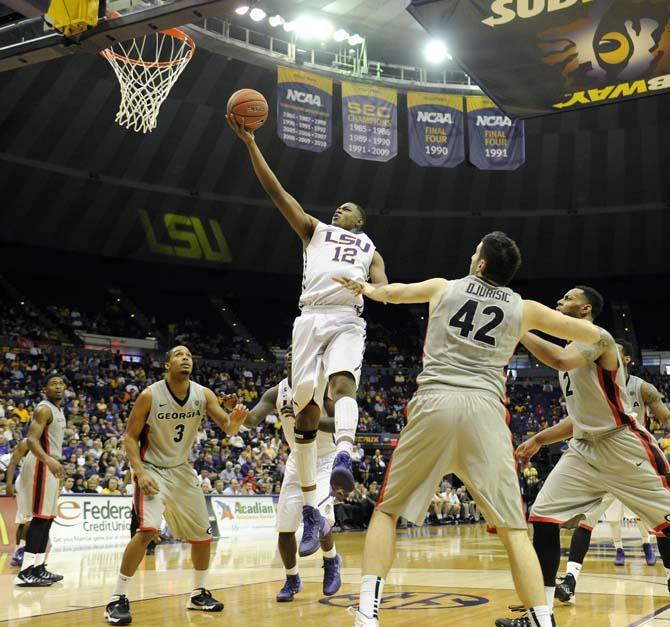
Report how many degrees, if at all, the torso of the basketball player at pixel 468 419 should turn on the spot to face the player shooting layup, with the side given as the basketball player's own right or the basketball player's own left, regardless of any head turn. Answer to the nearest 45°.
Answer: approximately 45° to the basketball player's own left

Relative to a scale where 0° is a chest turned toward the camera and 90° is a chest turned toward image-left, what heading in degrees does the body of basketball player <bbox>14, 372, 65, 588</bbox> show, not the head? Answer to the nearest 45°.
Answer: approximately 270°

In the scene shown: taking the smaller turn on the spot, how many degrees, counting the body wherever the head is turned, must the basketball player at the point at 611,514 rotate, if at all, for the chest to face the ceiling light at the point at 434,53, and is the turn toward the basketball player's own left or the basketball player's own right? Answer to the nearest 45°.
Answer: approximately 135° to the basketball player's own right

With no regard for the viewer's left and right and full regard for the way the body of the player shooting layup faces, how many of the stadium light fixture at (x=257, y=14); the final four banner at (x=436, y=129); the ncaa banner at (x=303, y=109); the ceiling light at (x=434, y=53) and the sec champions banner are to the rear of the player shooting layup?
5

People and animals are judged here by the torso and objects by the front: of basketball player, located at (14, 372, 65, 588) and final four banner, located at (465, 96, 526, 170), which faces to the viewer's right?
the basketball player

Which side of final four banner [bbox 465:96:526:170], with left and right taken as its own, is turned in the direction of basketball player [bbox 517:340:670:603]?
front

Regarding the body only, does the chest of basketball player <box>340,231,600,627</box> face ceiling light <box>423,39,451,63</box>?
yes

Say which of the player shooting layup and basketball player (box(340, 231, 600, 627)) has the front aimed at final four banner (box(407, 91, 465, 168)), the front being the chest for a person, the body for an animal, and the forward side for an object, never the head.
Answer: the basketball player

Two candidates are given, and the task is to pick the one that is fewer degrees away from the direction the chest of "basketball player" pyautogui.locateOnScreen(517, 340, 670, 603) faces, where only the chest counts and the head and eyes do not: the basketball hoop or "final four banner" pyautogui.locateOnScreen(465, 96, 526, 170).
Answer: the basketball hoop

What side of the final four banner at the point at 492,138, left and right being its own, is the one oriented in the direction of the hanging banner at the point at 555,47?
front

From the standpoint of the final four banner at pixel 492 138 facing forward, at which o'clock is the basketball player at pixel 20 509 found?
The basketball player is roughly at 1 o'clock from the final four banner.

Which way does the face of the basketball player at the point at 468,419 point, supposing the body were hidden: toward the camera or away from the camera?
away from the camera

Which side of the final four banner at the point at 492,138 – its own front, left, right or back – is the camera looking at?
front

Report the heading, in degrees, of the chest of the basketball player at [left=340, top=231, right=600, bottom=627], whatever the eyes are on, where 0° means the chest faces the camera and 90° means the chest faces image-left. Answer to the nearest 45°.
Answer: approximately 180°

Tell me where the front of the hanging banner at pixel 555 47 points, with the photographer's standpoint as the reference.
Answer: facing the viewer

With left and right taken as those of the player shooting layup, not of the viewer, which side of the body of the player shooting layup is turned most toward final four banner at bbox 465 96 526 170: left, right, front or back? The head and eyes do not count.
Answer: back
